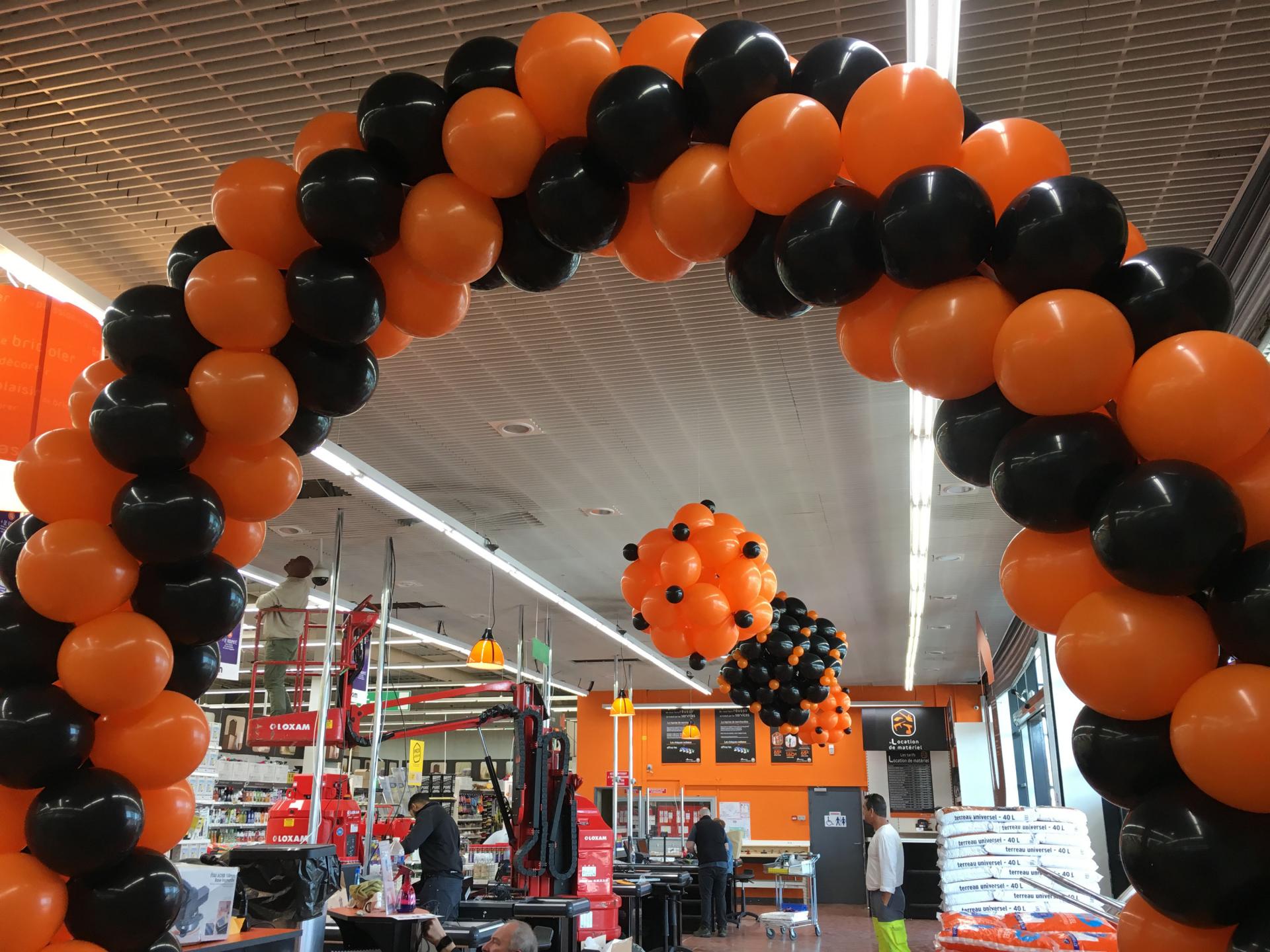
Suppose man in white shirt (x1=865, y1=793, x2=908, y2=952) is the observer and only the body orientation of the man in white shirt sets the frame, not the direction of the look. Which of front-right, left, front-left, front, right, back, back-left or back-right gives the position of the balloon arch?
left

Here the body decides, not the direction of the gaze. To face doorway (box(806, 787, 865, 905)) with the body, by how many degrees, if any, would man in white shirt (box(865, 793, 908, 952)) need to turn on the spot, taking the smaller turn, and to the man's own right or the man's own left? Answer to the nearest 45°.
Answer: approximately 90° to the man's own right

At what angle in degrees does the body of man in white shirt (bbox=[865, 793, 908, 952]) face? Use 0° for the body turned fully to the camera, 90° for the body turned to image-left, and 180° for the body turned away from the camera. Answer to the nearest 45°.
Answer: approximately 90°

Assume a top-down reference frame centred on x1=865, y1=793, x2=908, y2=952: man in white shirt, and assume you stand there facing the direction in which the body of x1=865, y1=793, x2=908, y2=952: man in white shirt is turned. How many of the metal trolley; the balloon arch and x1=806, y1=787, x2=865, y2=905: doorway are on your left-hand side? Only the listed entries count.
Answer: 1

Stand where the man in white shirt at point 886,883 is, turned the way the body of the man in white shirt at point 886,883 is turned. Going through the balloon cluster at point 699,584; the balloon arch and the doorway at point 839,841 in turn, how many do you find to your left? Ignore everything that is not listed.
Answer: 2

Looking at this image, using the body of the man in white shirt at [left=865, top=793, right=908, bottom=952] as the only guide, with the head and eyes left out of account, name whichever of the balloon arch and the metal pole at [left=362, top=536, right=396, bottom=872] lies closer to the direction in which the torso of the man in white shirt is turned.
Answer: the metal pole
